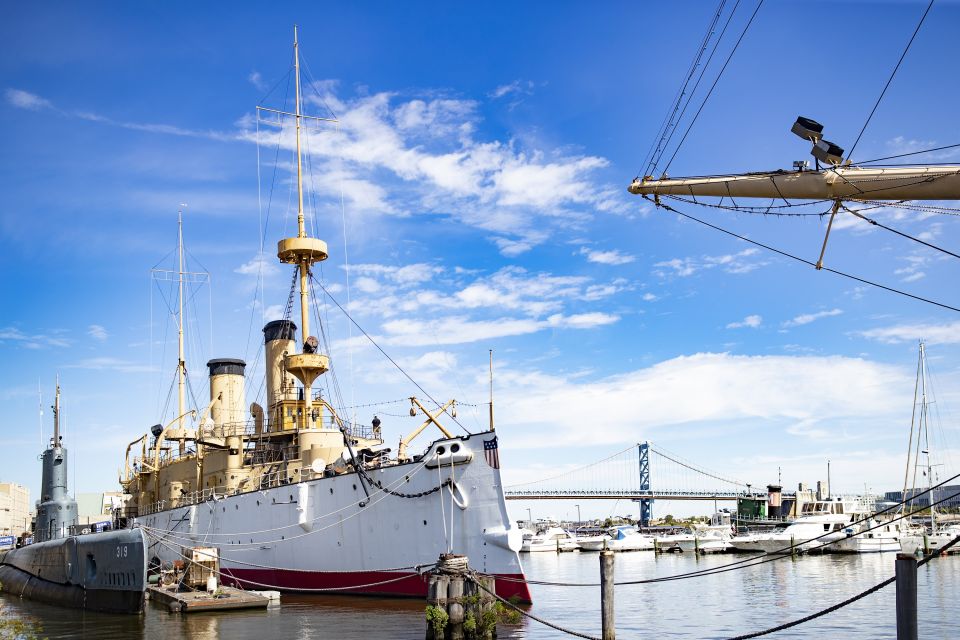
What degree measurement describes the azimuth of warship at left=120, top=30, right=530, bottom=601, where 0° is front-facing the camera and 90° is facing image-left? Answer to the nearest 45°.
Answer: approximately 315°

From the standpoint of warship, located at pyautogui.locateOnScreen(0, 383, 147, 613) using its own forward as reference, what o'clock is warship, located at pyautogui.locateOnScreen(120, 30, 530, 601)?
warship, located at pyautogui.locateOnScreen(120, 30, 530, 601) is roughly at 12 o'clock from warship, located at pyautogui.locateOnScreen(0, 383, 147, 613).

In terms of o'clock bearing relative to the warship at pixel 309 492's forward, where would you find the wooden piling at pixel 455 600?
The wooden piling is roughly at 1 o'clock from the warship.

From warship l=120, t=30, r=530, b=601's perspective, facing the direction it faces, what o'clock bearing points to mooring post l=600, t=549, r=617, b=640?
The mooring post is roughly at 1 o'clock from the warship.

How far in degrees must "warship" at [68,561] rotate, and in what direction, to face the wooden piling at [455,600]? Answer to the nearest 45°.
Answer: approximately 45° to its right

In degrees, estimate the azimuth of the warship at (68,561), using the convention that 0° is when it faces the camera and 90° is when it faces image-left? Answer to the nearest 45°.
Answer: approximately 315°

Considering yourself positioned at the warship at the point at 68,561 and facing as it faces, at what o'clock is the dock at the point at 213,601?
The dock is roughly at 11 o'clock from the warship.

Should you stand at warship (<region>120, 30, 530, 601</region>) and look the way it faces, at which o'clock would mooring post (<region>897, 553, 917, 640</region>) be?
The mooring post is roughly at 1 o'clock from the warship.

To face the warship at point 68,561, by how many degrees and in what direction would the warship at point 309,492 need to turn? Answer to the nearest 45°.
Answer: approximately 180°
